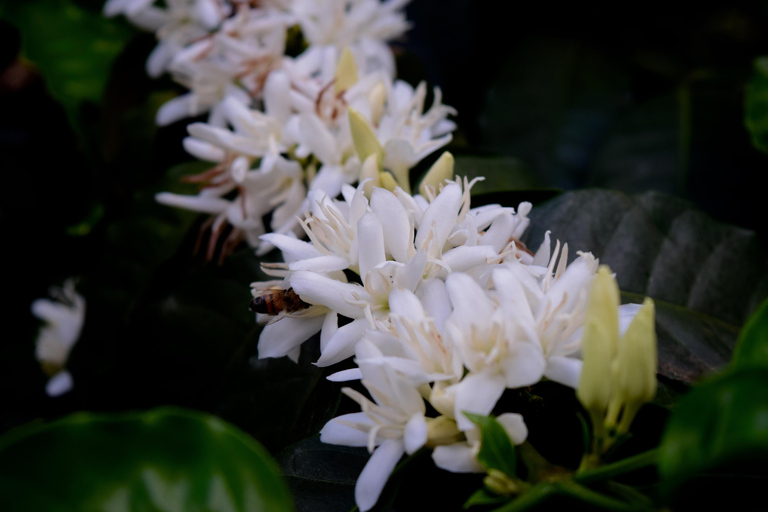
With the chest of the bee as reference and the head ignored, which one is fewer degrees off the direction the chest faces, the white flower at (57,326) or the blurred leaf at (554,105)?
the blurred leaf

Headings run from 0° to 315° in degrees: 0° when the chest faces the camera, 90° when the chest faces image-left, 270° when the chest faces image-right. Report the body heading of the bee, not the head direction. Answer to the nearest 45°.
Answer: approximately 270°
